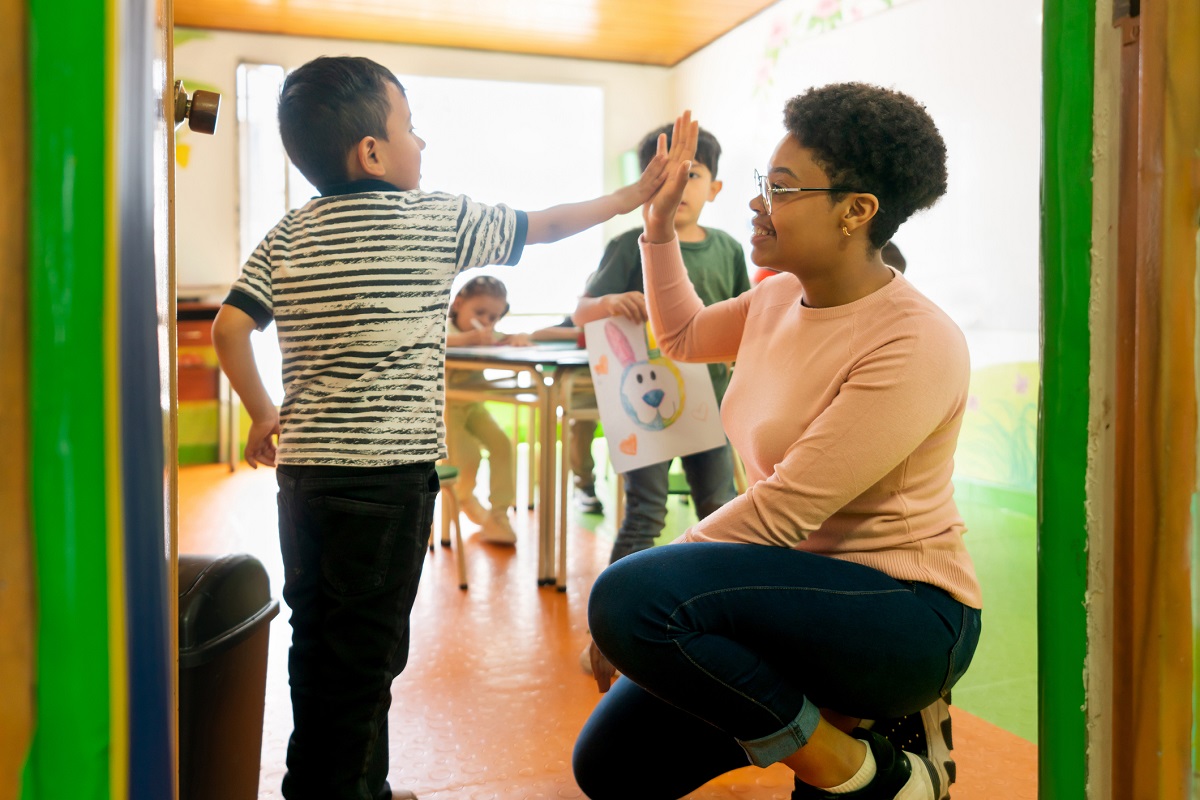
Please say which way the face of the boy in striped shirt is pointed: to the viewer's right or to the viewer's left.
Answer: to the viewer's right

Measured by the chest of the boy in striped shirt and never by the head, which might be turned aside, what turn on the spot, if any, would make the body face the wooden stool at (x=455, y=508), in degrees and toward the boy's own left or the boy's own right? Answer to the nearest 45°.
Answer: approximately 45° to the boy's own left

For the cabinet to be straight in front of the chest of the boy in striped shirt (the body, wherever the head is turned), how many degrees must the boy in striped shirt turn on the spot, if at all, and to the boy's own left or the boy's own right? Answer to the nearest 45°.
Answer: approximately 45° to the boy's own left

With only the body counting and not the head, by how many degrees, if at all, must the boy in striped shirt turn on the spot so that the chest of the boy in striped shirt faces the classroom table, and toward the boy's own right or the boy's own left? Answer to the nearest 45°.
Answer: approximately 45° to the boy's own left

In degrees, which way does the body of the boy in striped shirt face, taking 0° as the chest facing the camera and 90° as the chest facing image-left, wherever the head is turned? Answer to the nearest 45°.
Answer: approximately 225°
